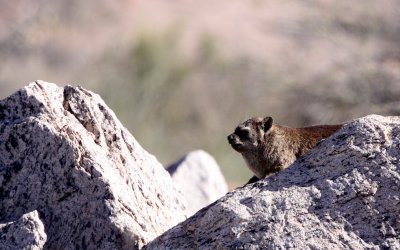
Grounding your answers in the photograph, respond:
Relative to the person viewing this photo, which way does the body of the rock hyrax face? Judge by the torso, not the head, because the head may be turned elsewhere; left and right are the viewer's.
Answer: facing to the left of the viewer

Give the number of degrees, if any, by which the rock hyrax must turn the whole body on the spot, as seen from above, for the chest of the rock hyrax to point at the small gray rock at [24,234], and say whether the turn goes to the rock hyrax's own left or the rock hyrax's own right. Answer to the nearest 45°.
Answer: approximately 45° to the rock hyrax's own left

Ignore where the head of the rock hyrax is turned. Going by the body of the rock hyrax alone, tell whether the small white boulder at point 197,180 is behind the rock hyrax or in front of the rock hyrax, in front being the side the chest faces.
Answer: in front
